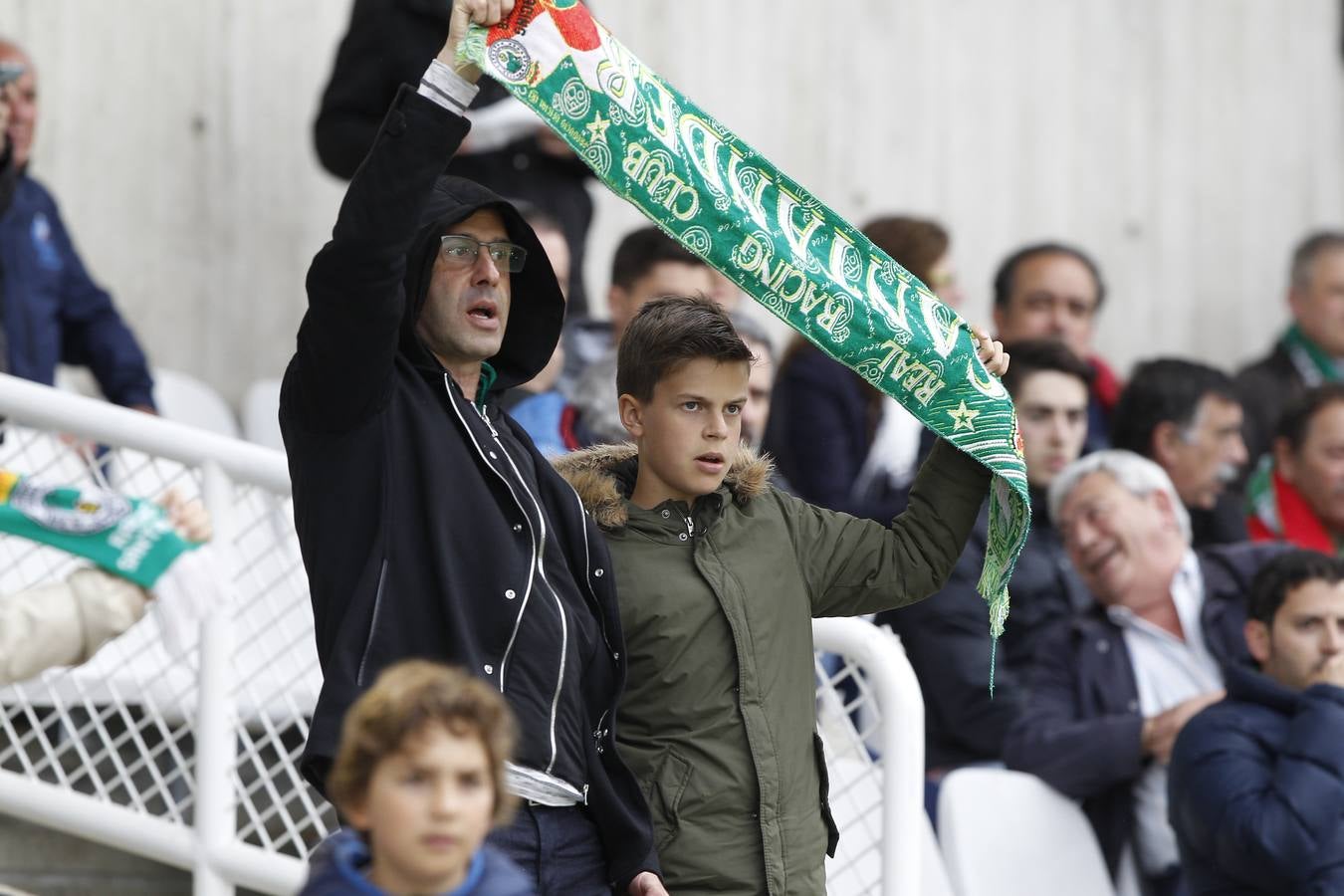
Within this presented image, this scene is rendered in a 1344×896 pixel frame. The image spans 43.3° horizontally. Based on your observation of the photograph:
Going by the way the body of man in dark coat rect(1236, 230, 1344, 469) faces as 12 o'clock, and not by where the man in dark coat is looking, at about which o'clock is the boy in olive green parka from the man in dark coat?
The boy in olive green parka is roughly at 2 o'clock from the man in dark coat.

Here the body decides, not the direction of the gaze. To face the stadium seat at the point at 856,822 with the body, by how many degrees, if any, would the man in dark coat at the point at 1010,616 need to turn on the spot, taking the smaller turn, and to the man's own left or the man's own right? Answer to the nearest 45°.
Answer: approximately 45° to the man's own right

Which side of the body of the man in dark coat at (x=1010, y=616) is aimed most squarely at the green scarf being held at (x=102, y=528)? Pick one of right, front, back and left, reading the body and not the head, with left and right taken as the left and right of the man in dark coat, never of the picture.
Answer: right

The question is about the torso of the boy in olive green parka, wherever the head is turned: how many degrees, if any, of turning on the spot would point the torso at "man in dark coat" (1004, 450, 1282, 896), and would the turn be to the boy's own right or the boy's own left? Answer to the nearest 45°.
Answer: approximately 90° to the boy's own left

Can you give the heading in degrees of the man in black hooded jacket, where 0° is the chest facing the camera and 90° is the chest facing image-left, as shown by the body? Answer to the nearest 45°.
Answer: approximately 315°

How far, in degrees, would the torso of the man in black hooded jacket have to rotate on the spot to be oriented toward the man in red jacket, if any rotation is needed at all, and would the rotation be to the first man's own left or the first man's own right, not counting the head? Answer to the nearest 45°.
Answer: approximately 90° to the first man's own left
